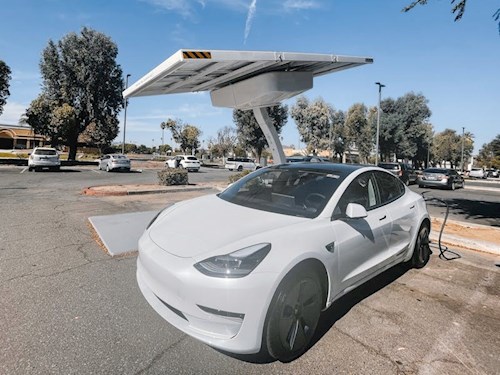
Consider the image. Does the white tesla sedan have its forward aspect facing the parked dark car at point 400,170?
no

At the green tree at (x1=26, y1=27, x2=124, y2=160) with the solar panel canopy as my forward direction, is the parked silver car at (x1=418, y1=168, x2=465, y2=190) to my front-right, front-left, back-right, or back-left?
front-left

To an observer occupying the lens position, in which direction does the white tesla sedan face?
facing the viewer and to the left of the viewer

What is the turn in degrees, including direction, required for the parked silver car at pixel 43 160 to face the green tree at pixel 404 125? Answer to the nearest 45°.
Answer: approximately 90° to its right

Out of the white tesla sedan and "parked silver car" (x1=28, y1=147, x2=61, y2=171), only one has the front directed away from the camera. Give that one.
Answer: the parked silver car

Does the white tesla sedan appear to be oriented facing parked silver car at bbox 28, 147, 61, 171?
no

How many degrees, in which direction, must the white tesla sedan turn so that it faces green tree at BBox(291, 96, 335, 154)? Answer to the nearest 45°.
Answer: approximately 135° to its right

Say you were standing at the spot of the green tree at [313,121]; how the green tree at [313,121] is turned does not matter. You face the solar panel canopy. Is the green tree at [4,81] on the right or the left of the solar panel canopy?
right

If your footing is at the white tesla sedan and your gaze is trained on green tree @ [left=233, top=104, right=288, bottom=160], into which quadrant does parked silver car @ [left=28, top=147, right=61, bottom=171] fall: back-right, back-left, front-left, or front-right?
front-left

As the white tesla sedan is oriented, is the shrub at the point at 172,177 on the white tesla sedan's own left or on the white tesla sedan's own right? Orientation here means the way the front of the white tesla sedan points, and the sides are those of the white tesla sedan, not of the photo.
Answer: on the white tesla sedan's own right

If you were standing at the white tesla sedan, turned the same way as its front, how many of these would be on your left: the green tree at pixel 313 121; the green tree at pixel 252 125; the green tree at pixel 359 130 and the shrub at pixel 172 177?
0

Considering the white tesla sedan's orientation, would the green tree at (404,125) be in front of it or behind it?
behind

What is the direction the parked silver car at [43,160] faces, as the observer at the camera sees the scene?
facing away from the viewer

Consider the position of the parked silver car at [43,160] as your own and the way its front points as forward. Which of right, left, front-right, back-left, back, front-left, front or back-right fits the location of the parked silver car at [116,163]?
right

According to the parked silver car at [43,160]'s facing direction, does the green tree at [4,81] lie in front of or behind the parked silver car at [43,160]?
in front

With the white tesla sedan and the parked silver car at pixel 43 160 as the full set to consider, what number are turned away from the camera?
1

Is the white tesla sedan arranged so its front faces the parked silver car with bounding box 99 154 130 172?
no
